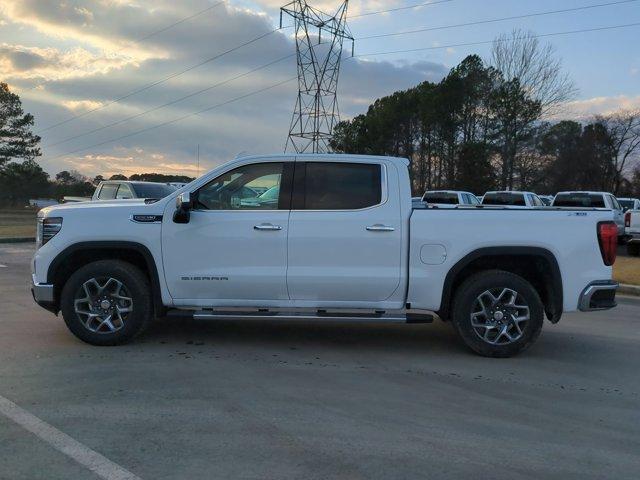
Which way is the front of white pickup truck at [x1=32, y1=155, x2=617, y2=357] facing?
to the viewer's left

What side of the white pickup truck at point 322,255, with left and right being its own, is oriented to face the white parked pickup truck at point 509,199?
right

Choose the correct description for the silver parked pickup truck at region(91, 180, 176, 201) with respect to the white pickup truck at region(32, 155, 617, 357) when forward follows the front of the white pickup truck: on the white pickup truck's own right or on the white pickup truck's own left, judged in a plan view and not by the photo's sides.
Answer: on the white pickup truck's own right
